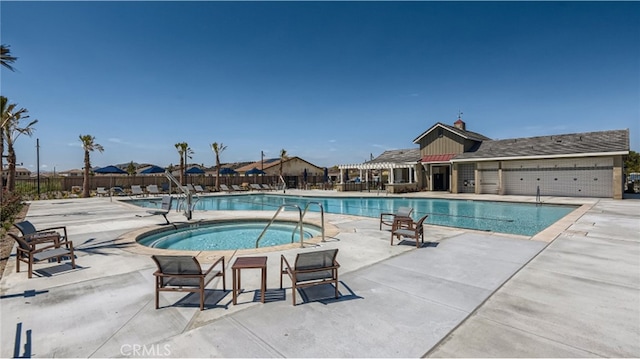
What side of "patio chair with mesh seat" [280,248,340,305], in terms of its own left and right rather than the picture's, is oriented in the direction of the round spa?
front

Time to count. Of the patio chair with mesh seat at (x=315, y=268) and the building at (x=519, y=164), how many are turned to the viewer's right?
0

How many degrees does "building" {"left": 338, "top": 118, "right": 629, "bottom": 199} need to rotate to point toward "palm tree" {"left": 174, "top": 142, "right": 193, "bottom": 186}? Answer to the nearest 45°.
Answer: approximately 45° to its right

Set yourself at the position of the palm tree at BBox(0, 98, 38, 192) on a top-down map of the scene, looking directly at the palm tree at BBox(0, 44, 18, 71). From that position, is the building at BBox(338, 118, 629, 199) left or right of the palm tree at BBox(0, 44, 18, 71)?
left

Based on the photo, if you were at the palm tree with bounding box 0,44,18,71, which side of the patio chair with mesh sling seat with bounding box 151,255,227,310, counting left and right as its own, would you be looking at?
left

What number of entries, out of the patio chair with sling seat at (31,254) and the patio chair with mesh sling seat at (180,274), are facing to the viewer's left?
0

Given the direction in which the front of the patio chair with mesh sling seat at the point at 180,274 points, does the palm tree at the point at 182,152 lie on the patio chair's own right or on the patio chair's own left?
on the patio chair's own left

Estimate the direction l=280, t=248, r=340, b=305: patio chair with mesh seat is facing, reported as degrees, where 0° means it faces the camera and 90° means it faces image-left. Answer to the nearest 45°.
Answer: approximately 135°

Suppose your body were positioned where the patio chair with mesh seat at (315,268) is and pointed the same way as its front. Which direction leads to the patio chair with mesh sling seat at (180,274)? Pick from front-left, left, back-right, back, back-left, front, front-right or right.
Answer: front-left

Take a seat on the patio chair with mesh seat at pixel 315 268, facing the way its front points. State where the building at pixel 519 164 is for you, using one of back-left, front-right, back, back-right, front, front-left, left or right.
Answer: right
